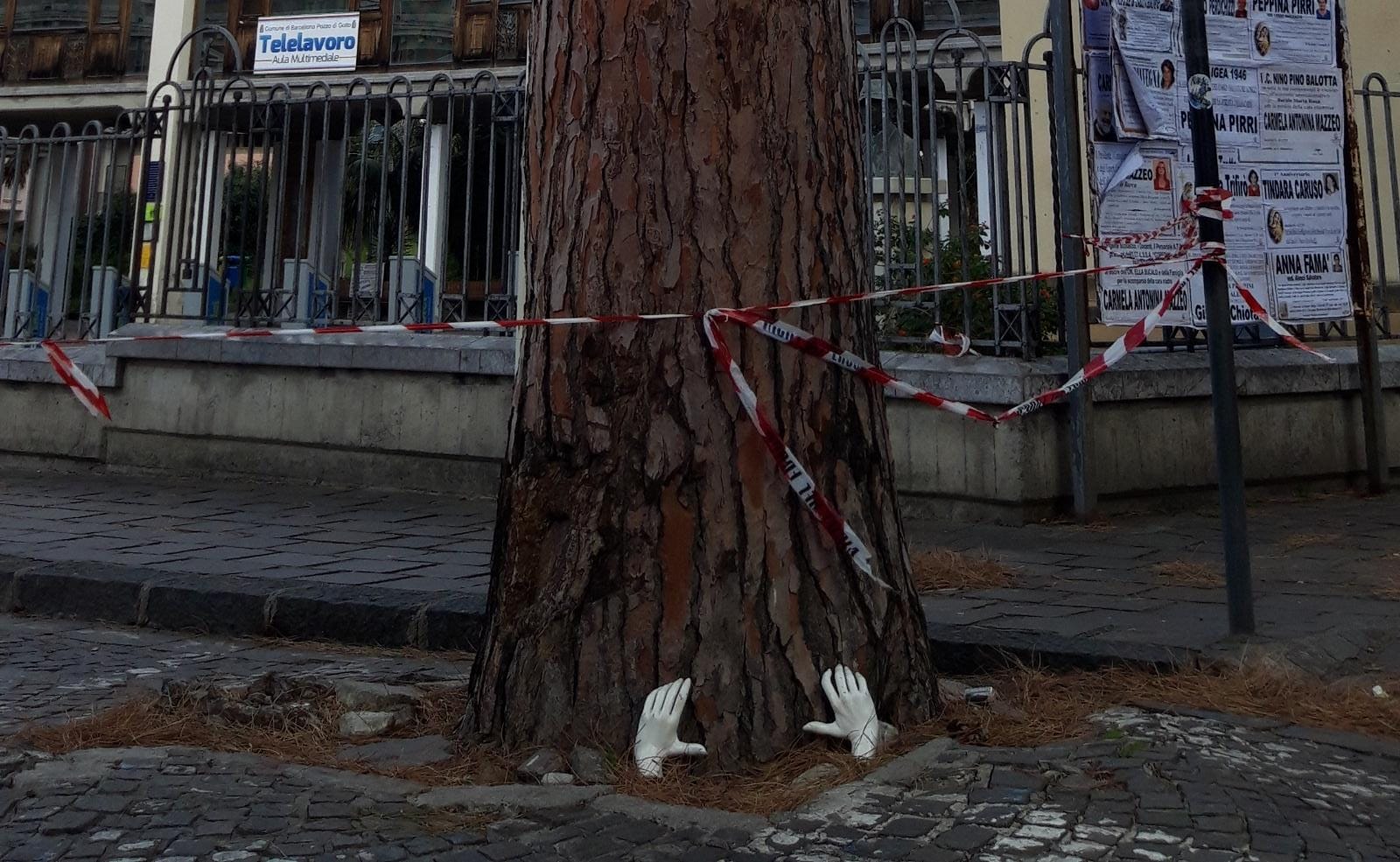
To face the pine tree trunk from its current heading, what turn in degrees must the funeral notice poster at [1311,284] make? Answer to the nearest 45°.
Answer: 0° — it already faces it

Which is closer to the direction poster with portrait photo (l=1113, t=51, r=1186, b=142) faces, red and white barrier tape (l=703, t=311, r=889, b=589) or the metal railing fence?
the red and white barrier tape

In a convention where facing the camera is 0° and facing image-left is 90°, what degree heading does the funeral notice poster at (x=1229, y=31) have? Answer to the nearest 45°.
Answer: approximately 0°

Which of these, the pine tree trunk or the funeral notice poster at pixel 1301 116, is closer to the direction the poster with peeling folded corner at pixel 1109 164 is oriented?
the pine tree trunk

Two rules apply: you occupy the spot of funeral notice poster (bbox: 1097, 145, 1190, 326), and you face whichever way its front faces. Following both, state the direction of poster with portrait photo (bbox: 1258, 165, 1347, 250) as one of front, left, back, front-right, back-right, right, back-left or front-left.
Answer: back-left

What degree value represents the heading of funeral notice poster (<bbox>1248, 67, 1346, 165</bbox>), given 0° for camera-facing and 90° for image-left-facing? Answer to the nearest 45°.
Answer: approximately 0°

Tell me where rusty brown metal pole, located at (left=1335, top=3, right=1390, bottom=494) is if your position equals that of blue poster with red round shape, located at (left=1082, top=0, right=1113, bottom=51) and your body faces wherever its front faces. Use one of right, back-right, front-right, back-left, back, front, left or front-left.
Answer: back-left
